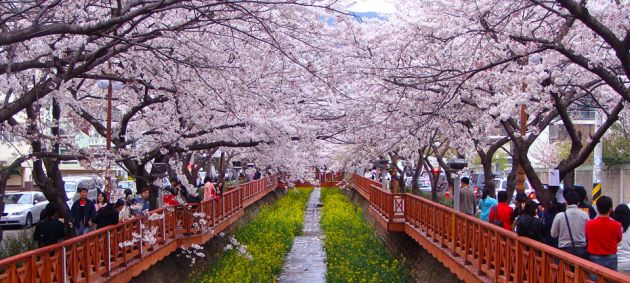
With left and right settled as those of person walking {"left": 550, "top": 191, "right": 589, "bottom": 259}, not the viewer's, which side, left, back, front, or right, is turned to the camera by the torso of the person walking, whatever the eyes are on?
back

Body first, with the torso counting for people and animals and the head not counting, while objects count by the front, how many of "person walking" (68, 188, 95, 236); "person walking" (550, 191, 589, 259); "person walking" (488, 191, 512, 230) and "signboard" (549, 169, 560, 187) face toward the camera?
2

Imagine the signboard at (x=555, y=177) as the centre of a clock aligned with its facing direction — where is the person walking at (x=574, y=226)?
The person walking is roughly at 12 o'clock from the signboard.
